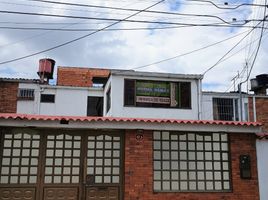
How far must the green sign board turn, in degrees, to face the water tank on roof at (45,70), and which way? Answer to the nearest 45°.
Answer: approximately 135° to its right

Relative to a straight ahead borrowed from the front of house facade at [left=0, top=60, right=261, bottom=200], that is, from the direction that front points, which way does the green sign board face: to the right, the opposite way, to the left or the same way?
the same way

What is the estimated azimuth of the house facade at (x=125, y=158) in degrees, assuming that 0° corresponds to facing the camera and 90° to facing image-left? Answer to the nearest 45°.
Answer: approximately 0°

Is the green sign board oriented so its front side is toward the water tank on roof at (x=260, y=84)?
no

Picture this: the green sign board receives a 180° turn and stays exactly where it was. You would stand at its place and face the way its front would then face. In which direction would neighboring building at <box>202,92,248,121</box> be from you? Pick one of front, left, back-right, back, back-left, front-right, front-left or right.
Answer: front-right

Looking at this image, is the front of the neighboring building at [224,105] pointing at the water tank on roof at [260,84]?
no

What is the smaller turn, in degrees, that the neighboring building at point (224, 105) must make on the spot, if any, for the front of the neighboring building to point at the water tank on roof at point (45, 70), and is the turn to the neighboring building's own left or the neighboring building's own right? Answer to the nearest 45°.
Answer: approximately 90° to the neighboring building's own right

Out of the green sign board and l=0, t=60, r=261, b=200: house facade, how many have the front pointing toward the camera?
2
